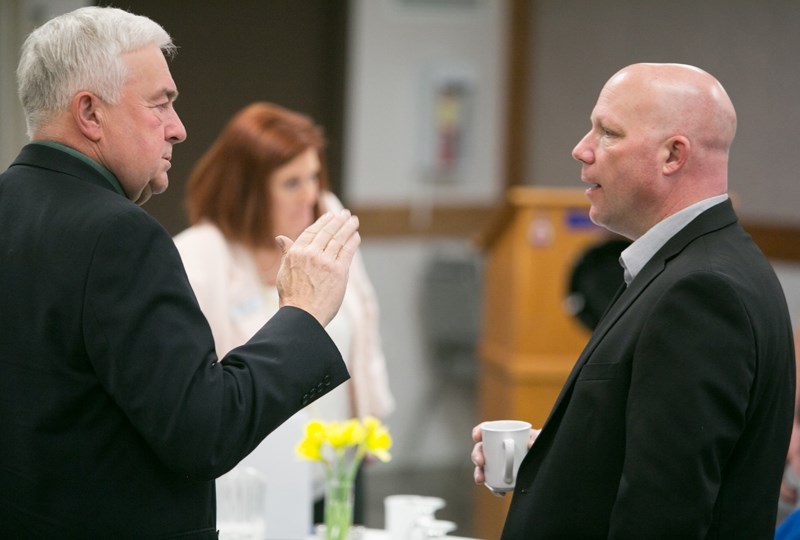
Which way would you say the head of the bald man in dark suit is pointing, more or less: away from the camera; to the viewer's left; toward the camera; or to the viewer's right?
to the viewer's left

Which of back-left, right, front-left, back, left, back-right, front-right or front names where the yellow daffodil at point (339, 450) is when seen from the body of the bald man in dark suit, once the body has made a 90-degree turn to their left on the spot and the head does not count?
back-right

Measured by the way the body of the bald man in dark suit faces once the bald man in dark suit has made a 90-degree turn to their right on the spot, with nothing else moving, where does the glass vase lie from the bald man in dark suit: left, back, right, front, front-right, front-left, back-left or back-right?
front-left

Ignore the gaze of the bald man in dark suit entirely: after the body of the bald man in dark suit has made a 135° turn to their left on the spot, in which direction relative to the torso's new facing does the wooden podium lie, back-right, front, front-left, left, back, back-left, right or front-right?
back-left

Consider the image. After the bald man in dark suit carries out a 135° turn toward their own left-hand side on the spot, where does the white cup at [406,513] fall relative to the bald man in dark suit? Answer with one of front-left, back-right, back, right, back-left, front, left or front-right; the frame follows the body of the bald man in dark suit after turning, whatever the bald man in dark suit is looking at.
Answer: back

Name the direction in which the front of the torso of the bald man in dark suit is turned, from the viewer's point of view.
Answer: to the viewer's left
